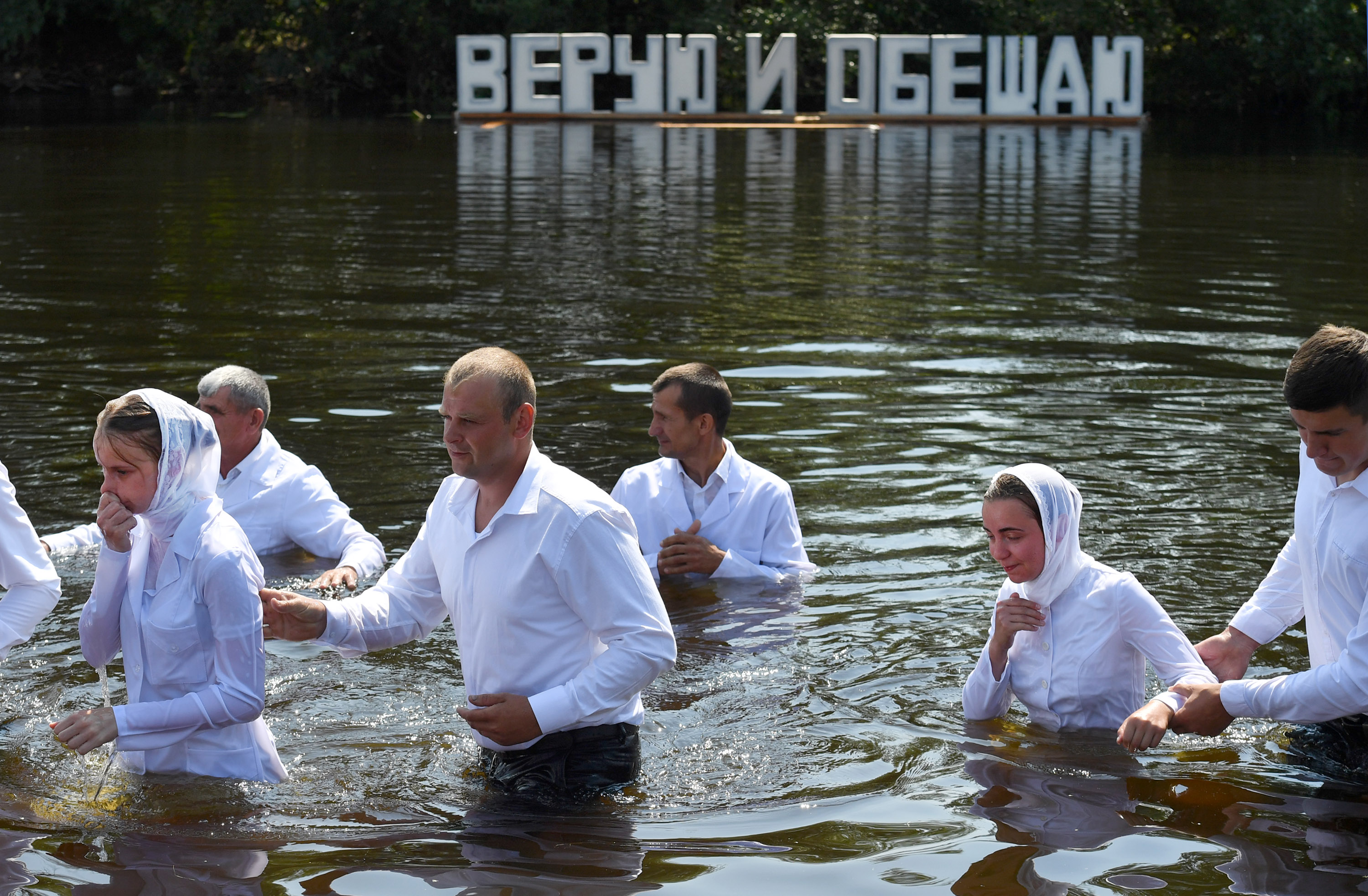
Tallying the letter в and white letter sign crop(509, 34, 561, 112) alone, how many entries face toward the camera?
2

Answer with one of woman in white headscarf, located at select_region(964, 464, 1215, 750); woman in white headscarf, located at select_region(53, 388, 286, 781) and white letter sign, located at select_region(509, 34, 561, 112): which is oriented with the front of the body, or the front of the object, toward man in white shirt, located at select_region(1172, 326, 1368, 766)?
the white letter sign

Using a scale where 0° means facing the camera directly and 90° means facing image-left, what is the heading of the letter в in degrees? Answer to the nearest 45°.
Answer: approximately 0°

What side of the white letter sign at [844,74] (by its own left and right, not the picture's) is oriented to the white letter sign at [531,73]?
right

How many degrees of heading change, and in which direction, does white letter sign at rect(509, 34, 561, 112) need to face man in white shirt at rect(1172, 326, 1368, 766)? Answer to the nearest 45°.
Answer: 0° — it already faces them

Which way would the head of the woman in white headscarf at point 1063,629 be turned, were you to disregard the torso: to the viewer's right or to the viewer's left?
to the viewer's left

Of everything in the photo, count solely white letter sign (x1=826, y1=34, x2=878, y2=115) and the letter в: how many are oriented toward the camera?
2

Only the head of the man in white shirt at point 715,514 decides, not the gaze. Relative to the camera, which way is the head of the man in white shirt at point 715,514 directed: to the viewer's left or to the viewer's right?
to the viewer's left
